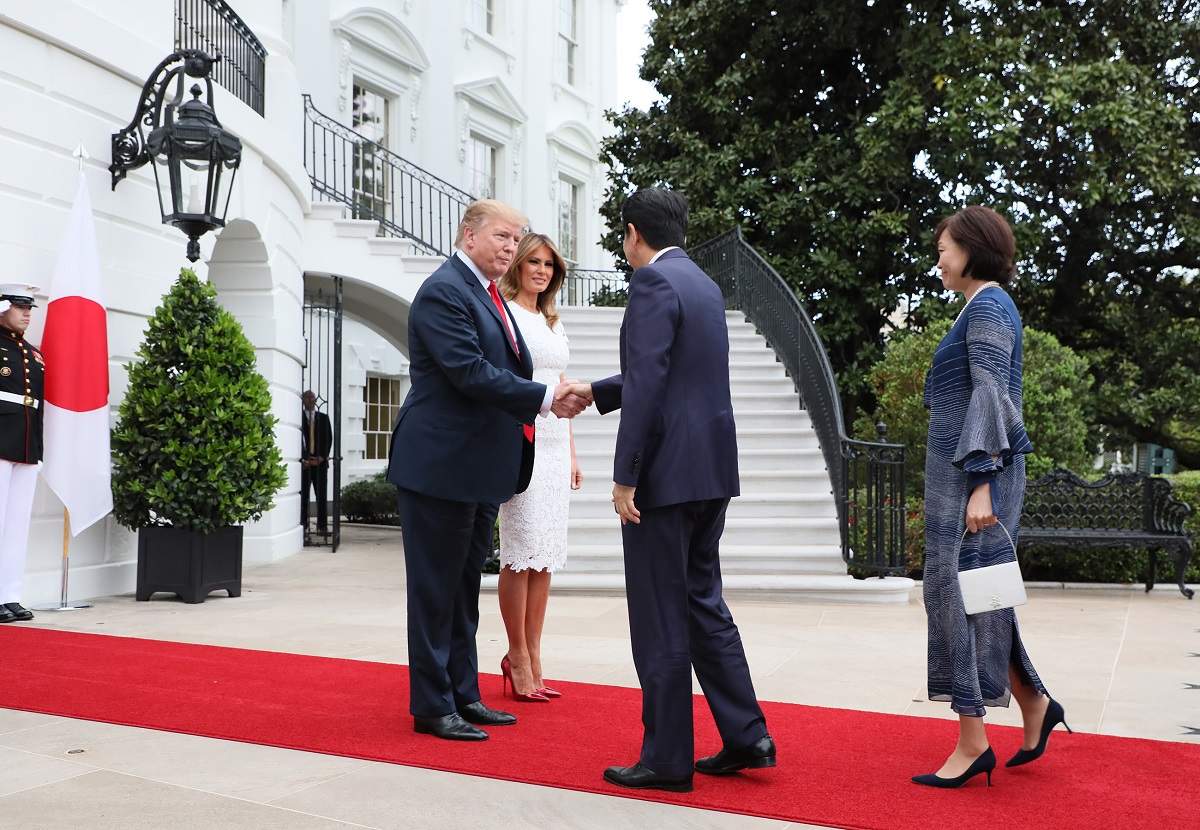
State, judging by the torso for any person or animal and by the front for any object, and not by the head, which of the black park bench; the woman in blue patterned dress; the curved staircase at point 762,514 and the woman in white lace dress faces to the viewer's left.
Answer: the woman in blue patterned dress

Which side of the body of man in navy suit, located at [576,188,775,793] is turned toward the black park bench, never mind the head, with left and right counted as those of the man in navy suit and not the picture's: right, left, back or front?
right

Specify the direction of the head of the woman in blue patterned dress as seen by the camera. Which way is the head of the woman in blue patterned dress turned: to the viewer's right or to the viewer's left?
to the viewer's left

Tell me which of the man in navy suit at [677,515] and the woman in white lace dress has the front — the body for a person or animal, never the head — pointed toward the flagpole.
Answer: the man in navy suit

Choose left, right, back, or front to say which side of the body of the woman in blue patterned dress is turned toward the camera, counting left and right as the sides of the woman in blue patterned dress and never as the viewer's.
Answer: left

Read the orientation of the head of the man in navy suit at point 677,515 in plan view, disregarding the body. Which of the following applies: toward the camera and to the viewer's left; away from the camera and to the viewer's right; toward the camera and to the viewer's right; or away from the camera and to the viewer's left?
away from the camera and to the viewer's left

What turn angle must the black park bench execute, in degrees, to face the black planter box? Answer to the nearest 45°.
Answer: approximately 45° to its right

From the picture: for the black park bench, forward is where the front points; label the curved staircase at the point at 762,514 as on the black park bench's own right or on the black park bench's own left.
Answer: on the black park bench's own right

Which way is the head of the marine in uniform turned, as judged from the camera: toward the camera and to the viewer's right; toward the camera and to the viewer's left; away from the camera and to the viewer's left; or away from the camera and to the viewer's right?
toward the camera and to the viewer's right

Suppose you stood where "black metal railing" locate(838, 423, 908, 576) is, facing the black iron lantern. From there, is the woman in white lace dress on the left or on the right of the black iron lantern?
left

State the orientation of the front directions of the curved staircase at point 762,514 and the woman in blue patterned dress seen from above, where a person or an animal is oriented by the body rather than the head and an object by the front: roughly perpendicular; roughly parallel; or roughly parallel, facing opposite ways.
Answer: roughly perpendicular

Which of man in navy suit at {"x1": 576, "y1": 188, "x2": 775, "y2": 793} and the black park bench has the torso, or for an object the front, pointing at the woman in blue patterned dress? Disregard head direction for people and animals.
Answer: the black park bench

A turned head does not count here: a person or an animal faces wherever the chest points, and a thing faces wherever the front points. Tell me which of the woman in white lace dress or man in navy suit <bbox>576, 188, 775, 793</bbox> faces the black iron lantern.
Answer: the man in navy suit

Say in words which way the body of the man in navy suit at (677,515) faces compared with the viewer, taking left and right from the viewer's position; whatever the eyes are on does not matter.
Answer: facing away from the viewer and to the left of the viewer

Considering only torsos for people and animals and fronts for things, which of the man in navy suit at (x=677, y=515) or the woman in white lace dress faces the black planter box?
the man in navy suit

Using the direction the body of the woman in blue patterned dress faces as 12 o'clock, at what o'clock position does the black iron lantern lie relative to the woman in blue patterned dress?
The black iron lantern is roughly at 1 o'clock from the woman in blue patterned dress.

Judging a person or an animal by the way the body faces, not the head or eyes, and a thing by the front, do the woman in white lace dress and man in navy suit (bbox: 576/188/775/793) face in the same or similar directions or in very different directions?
very different directions
